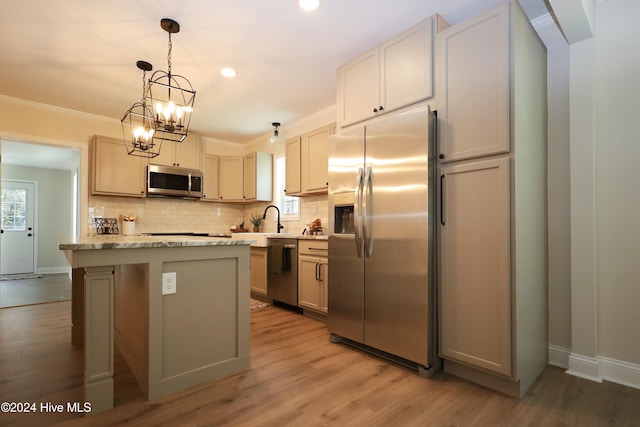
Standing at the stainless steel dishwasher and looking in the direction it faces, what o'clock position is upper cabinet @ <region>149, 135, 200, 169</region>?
The upper cabinet is roughly at 3 o'clock from the stainless steel dishwasher.

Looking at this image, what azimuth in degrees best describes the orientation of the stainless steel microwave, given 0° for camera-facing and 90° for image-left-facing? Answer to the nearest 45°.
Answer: approximately 0°

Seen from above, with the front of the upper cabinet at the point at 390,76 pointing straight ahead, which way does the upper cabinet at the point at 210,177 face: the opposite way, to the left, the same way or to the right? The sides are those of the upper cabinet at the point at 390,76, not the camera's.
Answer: to the left

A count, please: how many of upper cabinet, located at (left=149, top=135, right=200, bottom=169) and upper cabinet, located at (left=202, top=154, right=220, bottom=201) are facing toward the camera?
2

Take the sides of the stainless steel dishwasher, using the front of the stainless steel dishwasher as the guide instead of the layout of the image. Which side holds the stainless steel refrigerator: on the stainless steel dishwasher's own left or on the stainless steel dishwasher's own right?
on the stainless steel dishwasher's own left

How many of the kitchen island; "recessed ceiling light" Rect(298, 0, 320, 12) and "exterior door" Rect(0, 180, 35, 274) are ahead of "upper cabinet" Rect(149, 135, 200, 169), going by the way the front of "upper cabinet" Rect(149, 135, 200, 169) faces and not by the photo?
2

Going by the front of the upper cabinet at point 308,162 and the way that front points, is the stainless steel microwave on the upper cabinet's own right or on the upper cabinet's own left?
on the upper cabinet's own right

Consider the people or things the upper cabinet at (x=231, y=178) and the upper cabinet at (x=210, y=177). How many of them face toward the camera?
2
